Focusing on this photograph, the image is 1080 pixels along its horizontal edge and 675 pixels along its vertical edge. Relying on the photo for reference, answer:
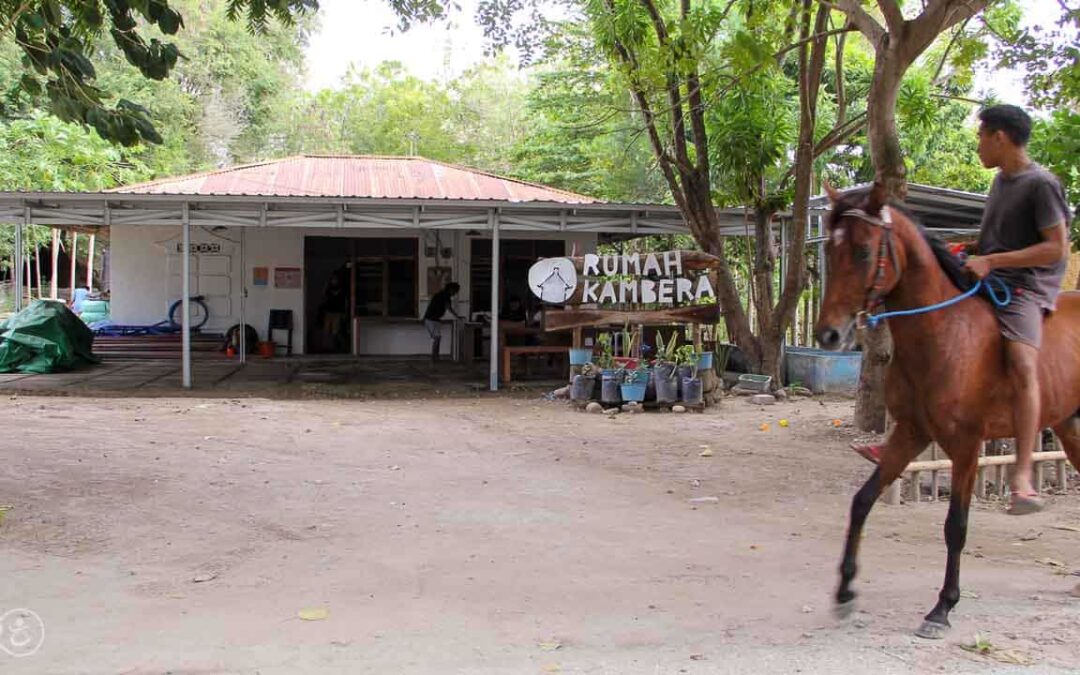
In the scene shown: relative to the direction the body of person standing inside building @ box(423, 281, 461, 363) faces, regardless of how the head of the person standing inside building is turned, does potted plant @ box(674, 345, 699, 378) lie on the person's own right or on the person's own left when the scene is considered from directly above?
on the person's own right

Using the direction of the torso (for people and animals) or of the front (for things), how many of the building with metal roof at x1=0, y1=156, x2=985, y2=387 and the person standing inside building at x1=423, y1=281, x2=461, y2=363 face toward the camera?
1

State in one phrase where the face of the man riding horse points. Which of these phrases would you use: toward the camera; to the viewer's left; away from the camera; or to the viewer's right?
to the viewer's left

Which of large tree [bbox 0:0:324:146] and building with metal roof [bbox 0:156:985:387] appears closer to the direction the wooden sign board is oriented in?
the large tree

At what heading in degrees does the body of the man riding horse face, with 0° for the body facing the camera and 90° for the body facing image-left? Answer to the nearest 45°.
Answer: approximately 45°

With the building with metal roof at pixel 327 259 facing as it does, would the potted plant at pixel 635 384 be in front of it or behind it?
in front

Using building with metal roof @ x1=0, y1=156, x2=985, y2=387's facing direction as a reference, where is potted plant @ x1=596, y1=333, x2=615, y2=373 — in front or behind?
in front

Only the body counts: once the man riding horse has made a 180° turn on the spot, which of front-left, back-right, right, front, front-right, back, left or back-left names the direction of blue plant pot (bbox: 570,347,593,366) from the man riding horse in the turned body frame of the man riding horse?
left

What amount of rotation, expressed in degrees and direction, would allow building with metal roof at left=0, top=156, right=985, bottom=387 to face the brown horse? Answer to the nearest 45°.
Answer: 0° — it already faces it

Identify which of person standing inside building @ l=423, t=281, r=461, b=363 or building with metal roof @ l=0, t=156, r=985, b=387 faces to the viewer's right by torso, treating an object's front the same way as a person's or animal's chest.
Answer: the person standing inside building

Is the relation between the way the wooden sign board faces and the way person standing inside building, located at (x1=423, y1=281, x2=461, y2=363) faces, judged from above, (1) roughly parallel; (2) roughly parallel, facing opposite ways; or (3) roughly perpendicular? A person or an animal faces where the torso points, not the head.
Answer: roughly perpendicular

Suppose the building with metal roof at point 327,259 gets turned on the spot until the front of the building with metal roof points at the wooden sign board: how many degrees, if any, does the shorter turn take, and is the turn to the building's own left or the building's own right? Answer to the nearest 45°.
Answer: approximately 45° to the building's own left

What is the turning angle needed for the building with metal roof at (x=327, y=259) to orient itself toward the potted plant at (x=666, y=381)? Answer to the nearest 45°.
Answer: approximately 45° to its left
